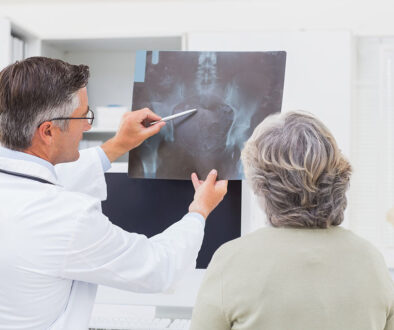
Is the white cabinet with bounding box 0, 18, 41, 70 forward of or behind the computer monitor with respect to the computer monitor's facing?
behind

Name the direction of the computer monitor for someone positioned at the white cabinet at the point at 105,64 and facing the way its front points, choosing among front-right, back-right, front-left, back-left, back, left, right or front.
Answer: front

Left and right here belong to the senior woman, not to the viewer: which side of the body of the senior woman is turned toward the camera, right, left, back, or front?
back

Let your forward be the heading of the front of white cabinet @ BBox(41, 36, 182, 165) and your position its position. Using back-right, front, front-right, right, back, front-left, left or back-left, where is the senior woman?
front

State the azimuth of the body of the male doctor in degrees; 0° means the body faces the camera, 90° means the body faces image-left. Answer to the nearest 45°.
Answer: approximately 225°

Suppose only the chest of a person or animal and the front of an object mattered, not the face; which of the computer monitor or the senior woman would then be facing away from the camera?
the senior woman

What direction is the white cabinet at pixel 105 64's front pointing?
toward the camera

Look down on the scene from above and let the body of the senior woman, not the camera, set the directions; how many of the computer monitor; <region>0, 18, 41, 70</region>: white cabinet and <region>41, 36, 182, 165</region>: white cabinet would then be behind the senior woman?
0

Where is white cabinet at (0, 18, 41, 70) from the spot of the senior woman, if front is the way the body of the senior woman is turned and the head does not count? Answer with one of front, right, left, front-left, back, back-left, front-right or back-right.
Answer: front-left

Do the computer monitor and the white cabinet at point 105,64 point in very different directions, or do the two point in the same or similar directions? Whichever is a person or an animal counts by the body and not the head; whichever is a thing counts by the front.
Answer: same or similar directions

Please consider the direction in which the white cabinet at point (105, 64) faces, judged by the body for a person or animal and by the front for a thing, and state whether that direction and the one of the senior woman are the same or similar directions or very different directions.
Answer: very different directions
